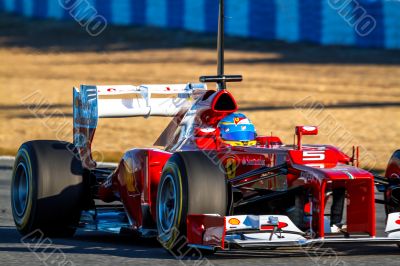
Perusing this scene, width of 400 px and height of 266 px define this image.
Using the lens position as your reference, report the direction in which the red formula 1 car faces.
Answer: facing the viewer and to the right of the viewer
